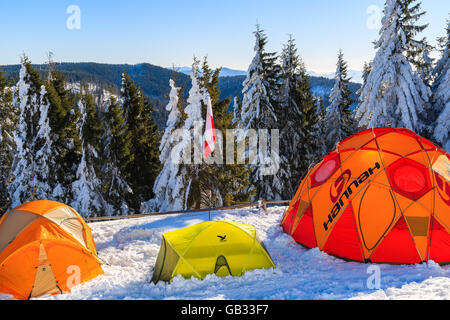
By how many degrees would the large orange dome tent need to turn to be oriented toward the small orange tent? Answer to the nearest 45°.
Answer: approximately 45° to its right

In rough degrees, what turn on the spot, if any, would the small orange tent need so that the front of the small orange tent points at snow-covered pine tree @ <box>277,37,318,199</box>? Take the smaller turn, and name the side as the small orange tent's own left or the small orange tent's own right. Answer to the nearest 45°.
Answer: approximately 135° to the small orange tent's own left

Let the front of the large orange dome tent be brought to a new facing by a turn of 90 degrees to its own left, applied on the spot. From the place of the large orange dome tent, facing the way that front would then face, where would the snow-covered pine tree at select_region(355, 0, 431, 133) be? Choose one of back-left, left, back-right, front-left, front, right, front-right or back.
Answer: left

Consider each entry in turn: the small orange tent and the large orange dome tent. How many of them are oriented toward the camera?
2

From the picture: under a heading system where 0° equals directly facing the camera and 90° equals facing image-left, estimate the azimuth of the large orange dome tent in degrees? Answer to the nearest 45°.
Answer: approximately 0°

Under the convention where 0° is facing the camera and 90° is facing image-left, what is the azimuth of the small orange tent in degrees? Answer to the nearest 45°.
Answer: approximately 0°

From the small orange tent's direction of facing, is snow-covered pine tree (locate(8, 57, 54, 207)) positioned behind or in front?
behind

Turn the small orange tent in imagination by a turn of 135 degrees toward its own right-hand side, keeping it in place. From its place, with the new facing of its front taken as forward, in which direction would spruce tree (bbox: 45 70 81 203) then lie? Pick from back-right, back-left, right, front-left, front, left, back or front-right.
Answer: front-right

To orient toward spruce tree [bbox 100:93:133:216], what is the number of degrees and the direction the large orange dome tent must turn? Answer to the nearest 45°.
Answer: approximately 135° to its right
